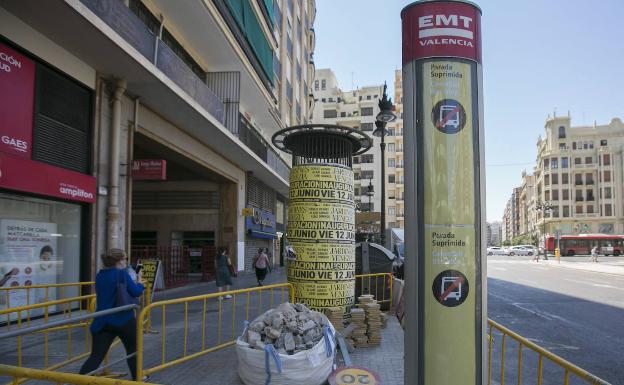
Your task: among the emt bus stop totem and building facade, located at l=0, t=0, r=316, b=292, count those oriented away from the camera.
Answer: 0

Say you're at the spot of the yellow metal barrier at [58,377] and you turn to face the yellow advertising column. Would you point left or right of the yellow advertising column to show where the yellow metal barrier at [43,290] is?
left

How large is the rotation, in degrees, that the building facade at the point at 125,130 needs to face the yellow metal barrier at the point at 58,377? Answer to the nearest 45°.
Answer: approximately 45° to its right

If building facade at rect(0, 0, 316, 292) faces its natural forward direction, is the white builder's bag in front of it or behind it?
in front

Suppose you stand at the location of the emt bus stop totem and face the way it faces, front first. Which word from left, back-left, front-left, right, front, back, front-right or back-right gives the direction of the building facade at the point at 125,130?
back-right

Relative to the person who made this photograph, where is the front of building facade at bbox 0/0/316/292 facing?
facing the viewer and to the right of the viewer

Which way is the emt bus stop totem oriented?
toward the camera

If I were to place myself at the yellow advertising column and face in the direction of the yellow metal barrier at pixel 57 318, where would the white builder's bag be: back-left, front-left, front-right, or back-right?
front-left

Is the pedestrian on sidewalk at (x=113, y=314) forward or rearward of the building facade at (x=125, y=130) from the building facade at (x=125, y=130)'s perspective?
forward

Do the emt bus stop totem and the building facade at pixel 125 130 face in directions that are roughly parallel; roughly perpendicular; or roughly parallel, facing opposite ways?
roughly perpendicular

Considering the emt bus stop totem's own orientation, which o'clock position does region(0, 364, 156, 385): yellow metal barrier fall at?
The yellow metal barrier is roughly at 2 o'clock from the emt bus stop totem.

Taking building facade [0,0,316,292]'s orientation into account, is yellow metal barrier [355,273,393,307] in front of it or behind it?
in front
